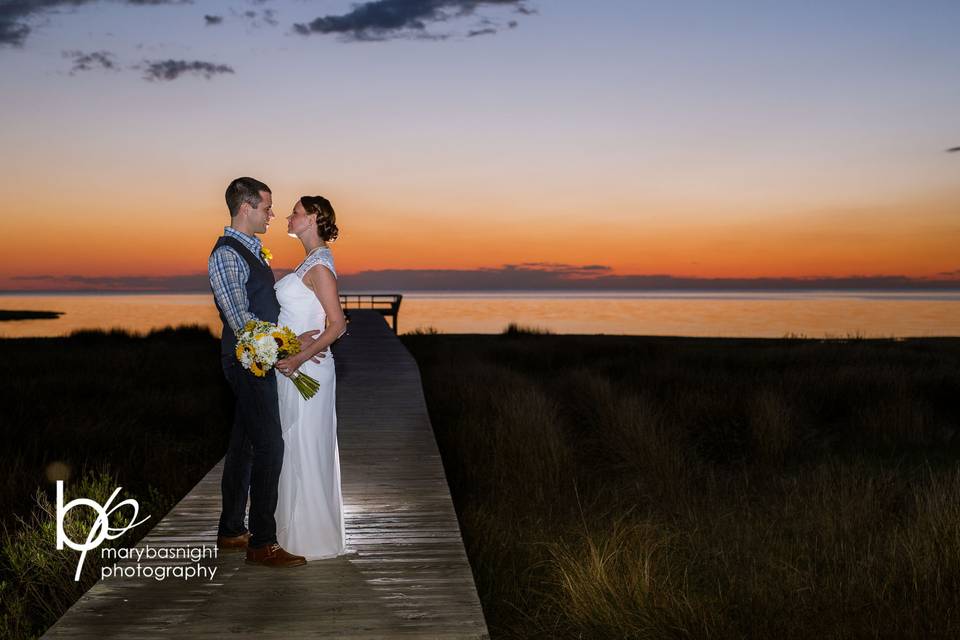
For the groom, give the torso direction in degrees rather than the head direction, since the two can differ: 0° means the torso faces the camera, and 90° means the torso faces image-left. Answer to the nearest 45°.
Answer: approximately 270°

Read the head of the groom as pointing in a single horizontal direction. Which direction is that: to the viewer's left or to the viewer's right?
to the viewer's right

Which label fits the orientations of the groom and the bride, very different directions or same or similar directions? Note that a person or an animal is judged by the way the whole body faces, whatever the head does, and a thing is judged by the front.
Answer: very different directions

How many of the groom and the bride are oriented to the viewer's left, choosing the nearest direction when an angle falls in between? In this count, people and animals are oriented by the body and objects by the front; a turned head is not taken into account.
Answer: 1

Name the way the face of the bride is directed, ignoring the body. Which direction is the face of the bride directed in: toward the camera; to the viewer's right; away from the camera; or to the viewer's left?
to the viewer's left

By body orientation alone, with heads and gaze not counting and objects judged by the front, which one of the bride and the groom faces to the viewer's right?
the groom

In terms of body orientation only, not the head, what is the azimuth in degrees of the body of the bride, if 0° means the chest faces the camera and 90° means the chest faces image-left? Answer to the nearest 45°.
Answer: approximately 90°
